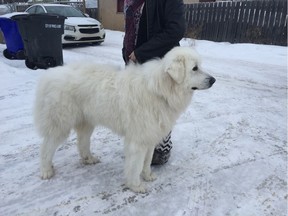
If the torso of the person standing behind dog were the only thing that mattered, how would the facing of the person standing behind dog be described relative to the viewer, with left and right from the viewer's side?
facing the viewer and to the left of the viewer

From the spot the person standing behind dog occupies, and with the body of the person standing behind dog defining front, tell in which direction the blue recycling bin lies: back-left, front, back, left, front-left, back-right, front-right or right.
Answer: right

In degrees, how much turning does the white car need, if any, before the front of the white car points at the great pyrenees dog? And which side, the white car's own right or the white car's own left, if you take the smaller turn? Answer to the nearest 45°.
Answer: approximately 45° to the white car's own right

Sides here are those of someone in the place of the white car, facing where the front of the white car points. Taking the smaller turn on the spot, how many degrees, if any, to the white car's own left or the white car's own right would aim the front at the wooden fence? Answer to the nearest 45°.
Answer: approximately 45° to the white car's own left

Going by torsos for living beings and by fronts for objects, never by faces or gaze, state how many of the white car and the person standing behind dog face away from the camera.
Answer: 0

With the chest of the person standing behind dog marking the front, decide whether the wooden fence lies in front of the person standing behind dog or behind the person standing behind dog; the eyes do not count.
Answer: behind
